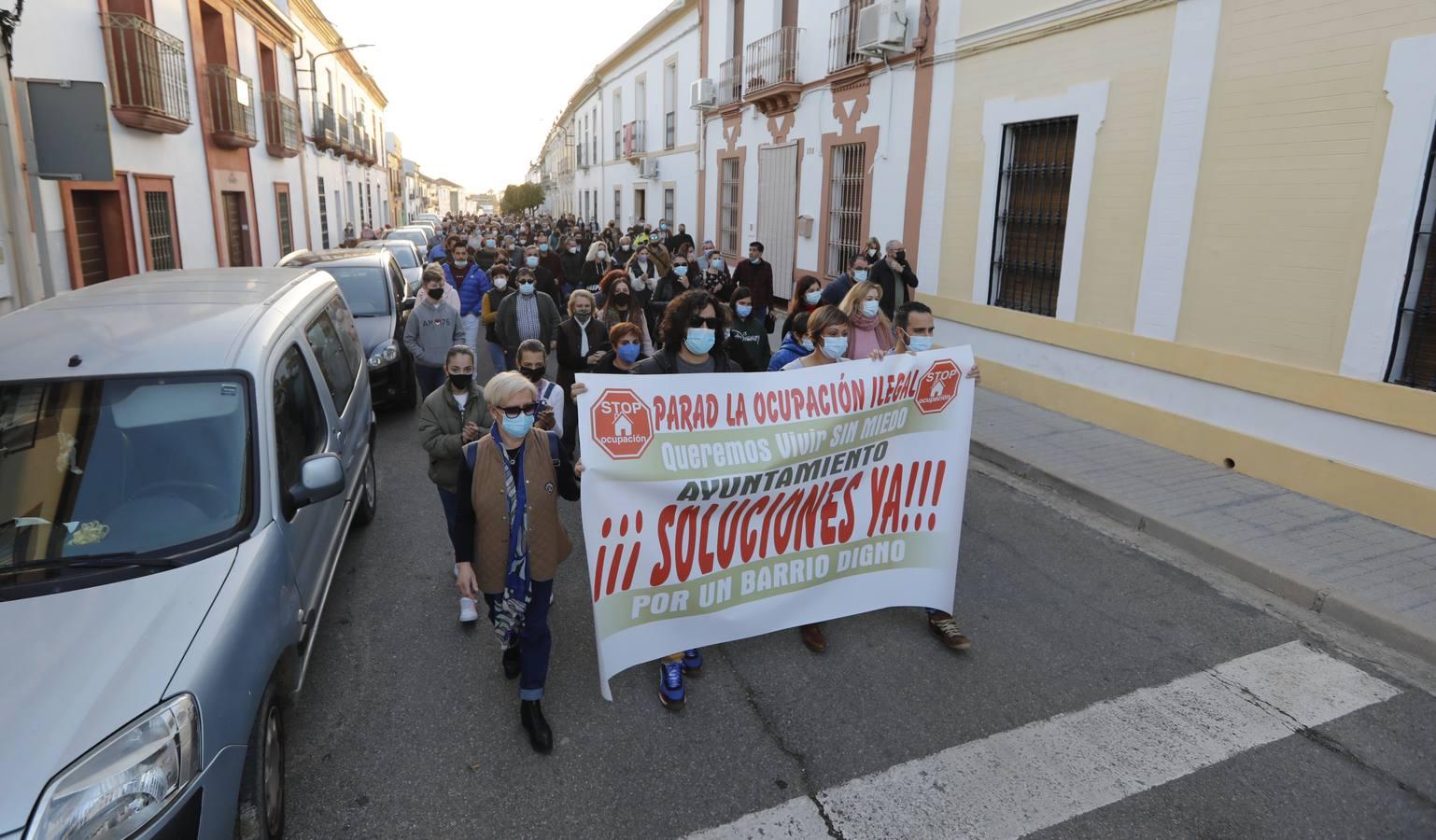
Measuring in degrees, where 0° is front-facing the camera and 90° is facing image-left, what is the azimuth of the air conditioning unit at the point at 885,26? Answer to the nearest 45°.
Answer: approximately 45°

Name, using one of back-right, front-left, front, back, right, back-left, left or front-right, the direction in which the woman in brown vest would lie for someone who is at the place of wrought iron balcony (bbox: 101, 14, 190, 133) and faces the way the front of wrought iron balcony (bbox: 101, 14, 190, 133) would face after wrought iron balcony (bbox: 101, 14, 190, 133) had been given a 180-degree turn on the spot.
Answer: back-left

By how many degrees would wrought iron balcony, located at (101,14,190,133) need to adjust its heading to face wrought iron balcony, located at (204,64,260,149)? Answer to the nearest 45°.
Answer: approximately 135° to its left

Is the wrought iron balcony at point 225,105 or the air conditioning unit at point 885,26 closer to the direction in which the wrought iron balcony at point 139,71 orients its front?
the air conditioning unit

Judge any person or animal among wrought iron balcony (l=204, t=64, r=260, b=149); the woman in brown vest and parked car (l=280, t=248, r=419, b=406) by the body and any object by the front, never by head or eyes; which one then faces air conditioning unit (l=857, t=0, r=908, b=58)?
the wrought iron balcony

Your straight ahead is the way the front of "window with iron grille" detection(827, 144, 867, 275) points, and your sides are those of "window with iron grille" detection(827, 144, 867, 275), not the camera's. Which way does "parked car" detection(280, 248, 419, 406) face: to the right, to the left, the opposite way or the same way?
to the left

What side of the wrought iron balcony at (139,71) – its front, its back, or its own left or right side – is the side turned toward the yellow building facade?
front

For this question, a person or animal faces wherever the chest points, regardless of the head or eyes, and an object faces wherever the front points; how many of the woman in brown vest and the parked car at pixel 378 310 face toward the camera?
2

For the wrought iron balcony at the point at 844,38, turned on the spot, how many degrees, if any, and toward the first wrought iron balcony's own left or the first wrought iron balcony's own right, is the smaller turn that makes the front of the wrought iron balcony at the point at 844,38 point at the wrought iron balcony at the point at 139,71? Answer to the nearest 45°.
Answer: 0° — it already faces it

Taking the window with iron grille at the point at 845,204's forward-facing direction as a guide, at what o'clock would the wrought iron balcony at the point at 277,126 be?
The wrought iron balcony is roughly at 2 o'clock from the window with iron grille.
